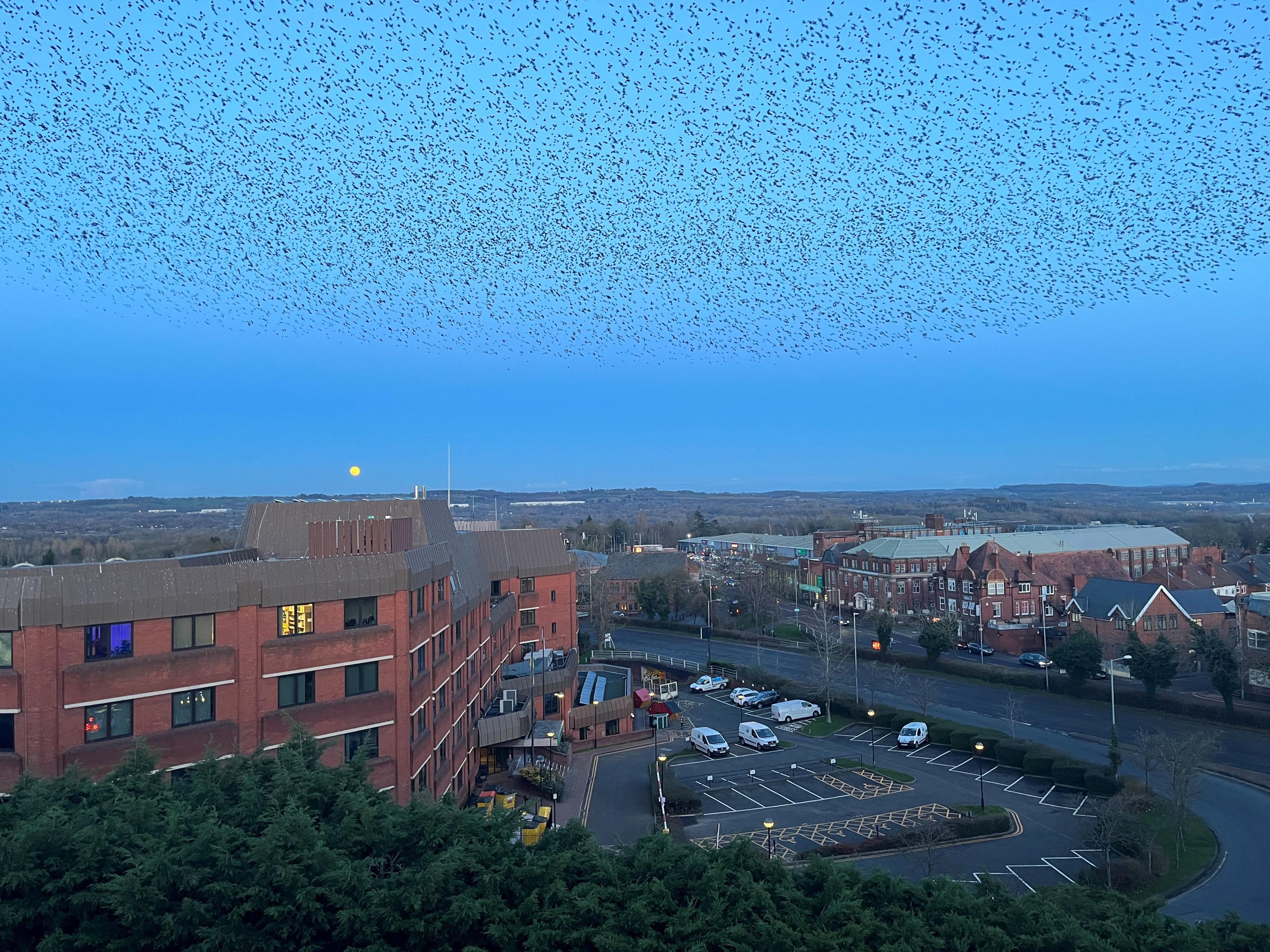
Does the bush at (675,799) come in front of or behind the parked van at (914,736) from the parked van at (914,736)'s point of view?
in front

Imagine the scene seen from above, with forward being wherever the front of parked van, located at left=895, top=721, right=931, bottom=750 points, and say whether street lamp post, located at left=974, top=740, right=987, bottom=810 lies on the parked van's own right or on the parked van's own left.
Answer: on the parked van's own left

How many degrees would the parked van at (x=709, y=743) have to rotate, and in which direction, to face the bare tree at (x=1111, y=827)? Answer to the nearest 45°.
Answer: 0° — it already faces it

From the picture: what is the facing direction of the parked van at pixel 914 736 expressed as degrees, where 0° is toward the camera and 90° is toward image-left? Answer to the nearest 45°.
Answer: approximately 45°

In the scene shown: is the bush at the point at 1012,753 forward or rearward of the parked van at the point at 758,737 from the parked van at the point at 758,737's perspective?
forward

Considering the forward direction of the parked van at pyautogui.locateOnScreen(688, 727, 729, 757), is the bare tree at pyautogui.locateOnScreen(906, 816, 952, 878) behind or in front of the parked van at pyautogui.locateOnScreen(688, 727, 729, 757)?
in front

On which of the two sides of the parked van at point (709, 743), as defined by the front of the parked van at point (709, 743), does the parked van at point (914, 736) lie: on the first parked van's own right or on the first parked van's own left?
on the first parked van's own left

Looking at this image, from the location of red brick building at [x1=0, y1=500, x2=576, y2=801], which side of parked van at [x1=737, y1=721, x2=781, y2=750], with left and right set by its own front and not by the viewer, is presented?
right

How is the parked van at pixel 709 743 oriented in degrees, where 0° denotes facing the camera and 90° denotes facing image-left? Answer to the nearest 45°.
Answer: approximately 315°

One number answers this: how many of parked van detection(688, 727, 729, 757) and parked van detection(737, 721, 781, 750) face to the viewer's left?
0

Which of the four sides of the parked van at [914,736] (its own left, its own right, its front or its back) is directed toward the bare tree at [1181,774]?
left

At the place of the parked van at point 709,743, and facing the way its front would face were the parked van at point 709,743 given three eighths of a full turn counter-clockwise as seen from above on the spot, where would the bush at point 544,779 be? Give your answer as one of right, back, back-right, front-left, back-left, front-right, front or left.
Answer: back-left
